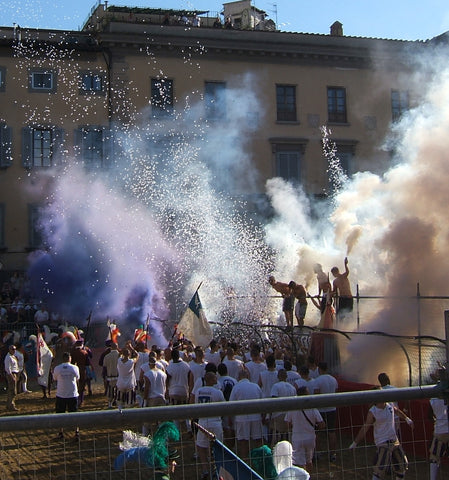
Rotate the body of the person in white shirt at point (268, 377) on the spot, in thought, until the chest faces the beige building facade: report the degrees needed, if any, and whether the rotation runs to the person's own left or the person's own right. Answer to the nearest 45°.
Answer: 0° — they already face it

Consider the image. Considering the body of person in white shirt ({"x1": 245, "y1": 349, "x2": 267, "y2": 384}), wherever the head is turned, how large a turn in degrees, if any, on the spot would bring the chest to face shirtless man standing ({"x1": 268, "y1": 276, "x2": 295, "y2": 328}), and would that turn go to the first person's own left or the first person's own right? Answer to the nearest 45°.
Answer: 0° — they already face them

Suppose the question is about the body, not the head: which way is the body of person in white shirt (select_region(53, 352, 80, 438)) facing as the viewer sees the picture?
away from the camera

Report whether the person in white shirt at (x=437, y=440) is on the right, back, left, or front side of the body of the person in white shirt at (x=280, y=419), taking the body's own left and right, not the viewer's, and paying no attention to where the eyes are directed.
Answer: right

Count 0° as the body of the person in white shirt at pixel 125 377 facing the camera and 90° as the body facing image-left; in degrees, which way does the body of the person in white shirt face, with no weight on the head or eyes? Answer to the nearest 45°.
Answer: approximately 180°

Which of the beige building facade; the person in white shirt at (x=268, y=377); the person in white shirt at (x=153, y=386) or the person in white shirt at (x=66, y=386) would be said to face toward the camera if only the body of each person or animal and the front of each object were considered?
the beige building facade

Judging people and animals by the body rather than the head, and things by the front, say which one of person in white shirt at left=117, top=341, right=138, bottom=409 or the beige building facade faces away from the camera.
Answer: the person in white shirt

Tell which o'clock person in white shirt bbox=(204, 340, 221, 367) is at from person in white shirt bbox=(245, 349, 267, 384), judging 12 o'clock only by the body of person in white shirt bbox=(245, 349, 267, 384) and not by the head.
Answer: person in white shirt bbox=(204, 340, 221, 367) is roughly at 11 o'clock from person in white shirt bbox=(245, 349, 267, 384).

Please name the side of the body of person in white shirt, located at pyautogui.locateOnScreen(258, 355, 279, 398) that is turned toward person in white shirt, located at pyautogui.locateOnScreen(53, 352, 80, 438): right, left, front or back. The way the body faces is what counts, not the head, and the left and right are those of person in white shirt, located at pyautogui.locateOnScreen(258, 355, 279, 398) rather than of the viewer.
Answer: left

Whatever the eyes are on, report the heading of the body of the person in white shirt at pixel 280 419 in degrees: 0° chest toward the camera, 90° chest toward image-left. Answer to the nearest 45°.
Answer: approximately 180°

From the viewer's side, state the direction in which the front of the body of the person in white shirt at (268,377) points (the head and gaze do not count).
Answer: away from the camera
